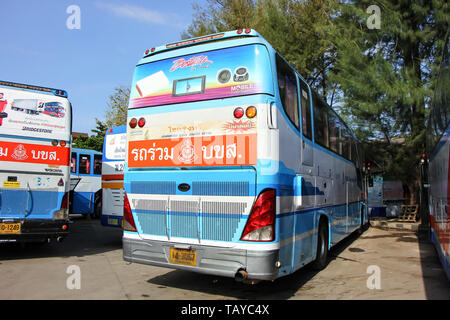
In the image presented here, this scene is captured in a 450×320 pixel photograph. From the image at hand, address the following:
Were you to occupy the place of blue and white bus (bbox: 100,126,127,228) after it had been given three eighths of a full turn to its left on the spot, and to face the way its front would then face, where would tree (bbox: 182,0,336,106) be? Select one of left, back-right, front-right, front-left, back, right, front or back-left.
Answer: back

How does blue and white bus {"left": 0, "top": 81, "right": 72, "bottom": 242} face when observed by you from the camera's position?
facing away from the viewer

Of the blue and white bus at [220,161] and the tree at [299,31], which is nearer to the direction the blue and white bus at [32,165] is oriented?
the tree

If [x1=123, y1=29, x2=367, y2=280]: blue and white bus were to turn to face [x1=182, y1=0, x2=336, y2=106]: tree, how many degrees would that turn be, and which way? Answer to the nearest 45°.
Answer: approximately 45° to its left

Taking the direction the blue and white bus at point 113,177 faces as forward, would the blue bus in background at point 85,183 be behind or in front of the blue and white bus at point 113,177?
in front

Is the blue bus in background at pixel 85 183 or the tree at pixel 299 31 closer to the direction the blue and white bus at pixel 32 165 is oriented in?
the blue bus in background

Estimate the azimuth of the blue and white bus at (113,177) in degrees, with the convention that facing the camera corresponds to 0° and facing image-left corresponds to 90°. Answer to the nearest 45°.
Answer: approximately 180°

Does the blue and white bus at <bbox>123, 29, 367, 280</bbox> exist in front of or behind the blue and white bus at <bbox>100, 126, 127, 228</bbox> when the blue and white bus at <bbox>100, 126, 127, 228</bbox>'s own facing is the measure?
behind

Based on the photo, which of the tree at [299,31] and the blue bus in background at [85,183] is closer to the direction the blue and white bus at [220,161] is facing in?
the tree

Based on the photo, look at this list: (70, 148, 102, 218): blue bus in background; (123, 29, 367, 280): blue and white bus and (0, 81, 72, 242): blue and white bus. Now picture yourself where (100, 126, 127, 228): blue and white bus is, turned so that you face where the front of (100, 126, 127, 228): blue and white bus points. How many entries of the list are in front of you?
1

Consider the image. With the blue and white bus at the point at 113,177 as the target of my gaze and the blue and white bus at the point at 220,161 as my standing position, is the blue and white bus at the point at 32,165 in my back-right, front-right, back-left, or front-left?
front-left

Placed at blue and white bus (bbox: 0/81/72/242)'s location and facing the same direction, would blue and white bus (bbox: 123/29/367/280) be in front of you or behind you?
behind

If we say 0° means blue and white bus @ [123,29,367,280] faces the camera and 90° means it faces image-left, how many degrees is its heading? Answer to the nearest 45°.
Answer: approximately 225°

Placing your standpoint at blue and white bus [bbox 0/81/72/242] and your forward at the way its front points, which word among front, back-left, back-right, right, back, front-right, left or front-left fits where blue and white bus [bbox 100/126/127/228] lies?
front-right

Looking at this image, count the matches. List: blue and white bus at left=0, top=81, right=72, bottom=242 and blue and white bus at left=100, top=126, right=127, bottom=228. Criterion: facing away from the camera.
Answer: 2

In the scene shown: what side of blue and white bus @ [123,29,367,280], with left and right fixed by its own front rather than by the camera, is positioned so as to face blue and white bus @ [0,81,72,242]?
left
